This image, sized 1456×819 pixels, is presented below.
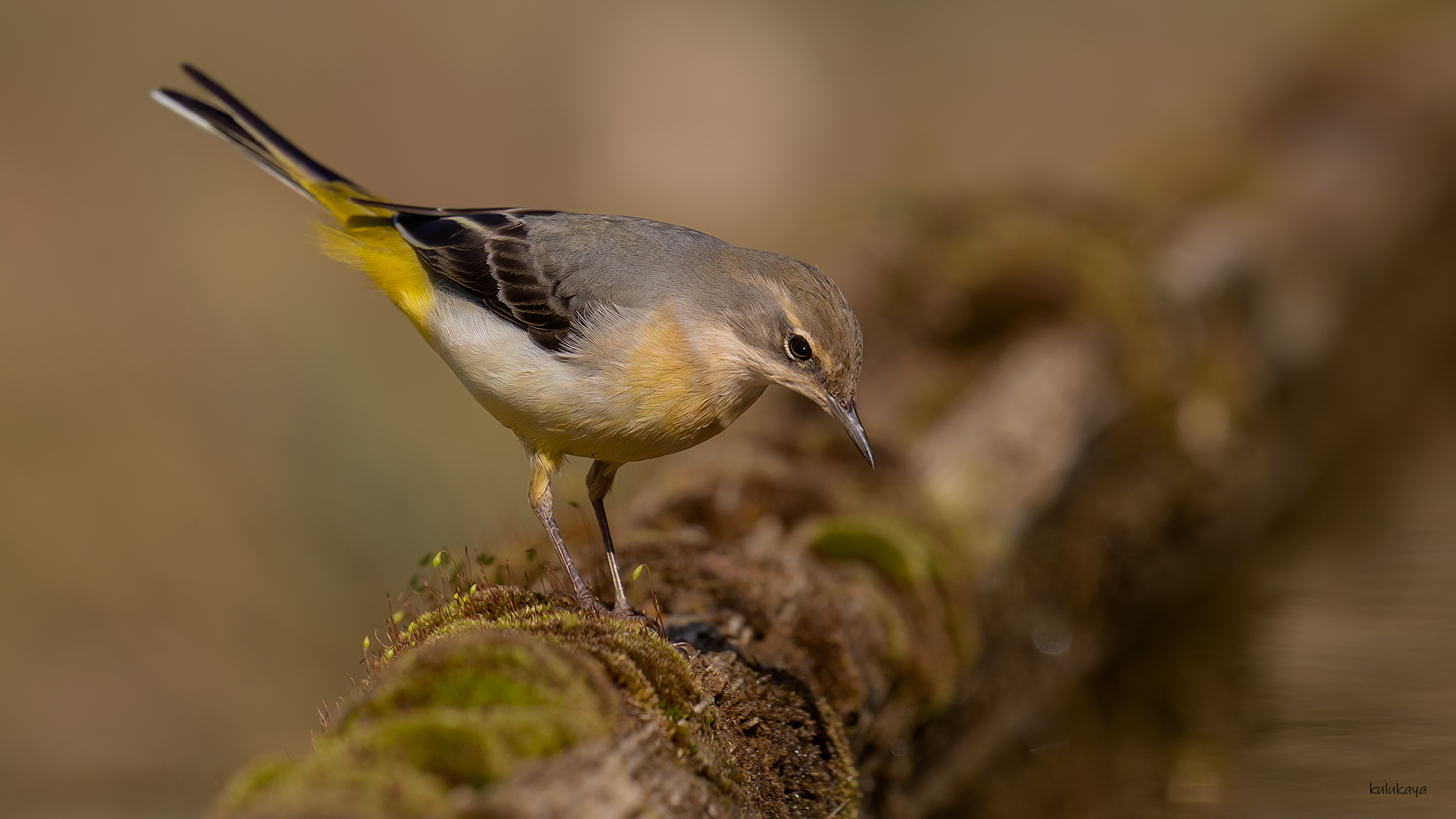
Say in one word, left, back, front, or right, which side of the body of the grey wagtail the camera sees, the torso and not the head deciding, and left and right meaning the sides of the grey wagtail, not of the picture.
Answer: right
